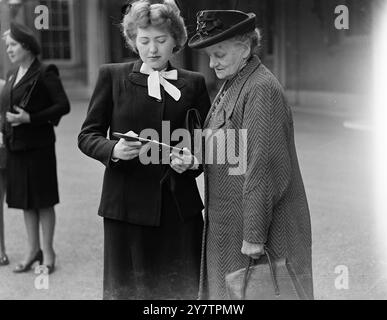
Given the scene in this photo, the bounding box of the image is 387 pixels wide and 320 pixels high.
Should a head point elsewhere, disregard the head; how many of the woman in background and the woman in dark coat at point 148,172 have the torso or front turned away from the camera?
0

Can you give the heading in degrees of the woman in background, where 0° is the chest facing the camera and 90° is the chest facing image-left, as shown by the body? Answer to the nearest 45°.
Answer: approximately 45°

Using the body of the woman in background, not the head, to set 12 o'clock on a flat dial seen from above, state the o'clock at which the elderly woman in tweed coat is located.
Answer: The elderly woman in tweed coat is roughly at 10 o'clock from the woman in background.

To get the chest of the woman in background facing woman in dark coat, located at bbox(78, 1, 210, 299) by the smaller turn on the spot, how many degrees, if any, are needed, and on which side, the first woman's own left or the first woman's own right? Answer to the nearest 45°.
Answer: approximately 45° to the first woman's own left

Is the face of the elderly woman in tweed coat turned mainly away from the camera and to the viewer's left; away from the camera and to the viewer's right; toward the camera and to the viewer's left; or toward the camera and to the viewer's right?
toward the camera and to the viewer's left

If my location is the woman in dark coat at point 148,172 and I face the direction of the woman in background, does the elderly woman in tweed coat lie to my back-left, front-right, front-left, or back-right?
back-right

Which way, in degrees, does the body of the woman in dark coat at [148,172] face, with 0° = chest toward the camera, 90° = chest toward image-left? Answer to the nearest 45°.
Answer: approximately 0°

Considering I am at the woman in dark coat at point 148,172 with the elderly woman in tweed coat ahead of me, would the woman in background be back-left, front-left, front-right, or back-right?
back-left

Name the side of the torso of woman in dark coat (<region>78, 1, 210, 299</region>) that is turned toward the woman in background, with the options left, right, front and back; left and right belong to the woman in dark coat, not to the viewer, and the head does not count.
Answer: back
